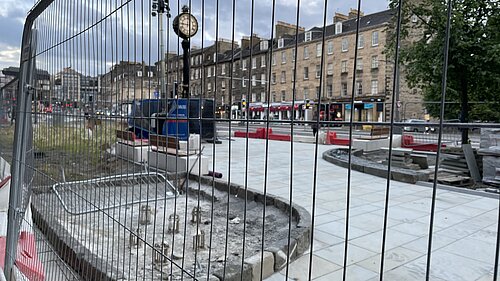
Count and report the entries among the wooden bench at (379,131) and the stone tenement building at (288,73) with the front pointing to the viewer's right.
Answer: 0

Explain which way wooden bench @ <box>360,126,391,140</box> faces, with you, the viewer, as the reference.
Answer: facing the viewer and to the left of the viewer
